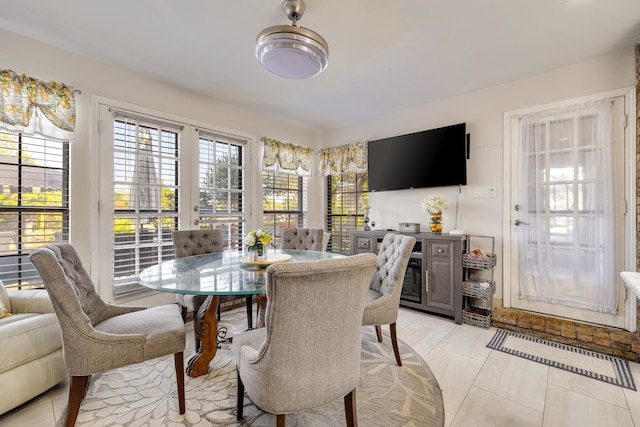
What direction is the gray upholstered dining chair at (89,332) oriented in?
to the viewer's right

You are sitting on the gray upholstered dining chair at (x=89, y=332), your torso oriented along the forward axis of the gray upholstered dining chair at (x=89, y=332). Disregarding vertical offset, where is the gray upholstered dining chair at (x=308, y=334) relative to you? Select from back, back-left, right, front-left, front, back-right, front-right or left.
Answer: front-right

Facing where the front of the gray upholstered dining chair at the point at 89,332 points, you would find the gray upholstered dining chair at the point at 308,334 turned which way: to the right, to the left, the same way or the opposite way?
to the left

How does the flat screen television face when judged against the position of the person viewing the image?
facing the viewer and to the left of the viewer

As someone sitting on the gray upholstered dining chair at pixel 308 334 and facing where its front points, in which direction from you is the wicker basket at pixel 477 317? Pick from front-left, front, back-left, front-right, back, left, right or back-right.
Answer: right

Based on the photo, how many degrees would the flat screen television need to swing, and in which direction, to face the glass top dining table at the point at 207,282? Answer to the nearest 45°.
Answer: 0° — it already faces it

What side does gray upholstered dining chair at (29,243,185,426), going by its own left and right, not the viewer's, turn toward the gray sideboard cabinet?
front

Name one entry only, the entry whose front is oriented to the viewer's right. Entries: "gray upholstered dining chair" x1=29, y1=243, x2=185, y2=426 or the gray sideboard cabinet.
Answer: the gray upholstered dining chair

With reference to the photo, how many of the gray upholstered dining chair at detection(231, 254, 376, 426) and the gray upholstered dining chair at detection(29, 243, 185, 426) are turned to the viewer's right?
1

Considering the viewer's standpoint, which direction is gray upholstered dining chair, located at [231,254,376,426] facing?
facing away from the viewer and to the left of the viewer

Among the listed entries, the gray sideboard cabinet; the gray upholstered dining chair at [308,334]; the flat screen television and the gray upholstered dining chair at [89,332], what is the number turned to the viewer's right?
1

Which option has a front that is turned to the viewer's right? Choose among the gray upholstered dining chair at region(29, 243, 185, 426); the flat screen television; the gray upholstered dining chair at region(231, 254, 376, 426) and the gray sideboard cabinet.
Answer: the gray upholstered dining chair at region(29, 243, 185, 426)

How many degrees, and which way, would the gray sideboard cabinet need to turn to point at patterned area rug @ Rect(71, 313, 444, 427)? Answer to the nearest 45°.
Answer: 0° — it already faces it

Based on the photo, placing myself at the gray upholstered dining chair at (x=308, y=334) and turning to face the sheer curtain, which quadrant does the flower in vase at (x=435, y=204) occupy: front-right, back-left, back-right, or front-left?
front-left
